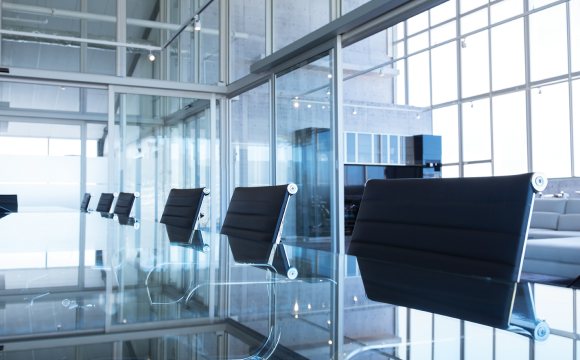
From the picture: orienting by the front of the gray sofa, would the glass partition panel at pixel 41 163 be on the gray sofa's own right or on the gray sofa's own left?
on the gray sofa's own right

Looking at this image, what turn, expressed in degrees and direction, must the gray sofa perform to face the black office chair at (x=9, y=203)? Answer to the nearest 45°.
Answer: approximately 45° to its right

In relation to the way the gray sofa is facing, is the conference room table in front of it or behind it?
in front

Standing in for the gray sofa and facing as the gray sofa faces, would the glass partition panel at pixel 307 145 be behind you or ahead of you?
ahead

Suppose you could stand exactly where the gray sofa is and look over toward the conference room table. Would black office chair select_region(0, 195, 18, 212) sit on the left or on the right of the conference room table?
right

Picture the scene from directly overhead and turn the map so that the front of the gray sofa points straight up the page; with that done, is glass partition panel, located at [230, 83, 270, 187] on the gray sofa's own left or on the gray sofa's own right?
on the gray sofa's own right

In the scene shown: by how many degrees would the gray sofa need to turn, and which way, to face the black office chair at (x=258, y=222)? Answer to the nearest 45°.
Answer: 0° — it already faces it
